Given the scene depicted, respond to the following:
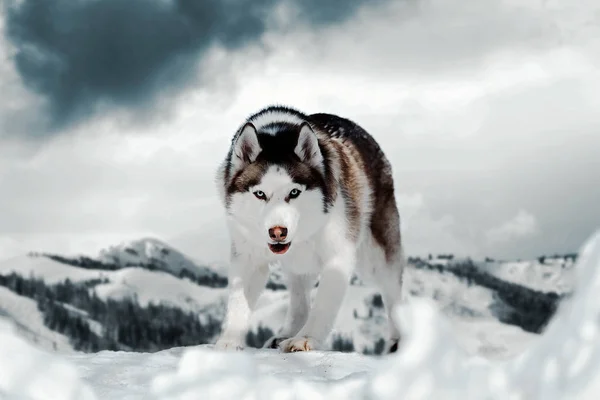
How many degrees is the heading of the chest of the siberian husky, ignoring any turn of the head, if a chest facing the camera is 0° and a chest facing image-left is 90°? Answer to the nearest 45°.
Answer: approximately 45°
